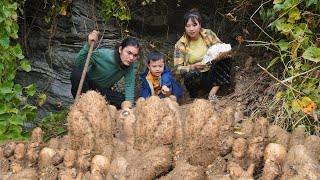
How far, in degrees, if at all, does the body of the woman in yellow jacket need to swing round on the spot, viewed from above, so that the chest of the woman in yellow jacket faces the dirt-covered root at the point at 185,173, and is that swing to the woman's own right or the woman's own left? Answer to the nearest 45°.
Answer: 0° — they already face it

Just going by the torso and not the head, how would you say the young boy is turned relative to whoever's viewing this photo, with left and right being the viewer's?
facing the viewer

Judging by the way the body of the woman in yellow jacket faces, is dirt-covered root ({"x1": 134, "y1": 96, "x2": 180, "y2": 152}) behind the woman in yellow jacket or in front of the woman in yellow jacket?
in front

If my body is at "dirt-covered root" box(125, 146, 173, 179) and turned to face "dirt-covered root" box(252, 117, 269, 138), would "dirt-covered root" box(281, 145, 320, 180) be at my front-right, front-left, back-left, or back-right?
front-right

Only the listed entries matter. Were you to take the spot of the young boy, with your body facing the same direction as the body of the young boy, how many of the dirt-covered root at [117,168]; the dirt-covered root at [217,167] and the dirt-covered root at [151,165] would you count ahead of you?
3

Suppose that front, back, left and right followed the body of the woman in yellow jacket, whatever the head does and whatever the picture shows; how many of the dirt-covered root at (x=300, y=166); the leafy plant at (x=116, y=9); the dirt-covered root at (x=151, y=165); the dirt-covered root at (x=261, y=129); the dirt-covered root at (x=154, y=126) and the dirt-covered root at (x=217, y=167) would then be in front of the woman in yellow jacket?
5

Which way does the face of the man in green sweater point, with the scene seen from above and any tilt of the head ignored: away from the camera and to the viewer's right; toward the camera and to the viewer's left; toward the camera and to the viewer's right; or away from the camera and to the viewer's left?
toward the camera and to the viewer's right

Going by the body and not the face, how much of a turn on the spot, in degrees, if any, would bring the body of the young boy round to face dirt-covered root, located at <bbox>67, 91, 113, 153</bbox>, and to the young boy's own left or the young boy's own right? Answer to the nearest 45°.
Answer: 0° — they already face it

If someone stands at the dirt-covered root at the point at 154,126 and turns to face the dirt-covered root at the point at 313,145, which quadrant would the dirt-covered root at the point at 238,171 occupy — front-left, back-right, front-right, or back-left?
front-right

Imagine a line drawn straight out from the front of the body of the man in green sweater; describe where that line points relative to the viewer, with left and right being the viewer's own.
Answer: facing the viewer and to the right of the viewer

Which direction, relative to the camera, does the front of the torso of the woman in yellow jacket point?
toward the camera

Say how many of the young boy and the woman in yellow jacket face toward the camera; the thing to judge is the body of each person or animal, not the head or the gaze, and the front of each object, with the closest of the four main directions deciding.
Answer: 2

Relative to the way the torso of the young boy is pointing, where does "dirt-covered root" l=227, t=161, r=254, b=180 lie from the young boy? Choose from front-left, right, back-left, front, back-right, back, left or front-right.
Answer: front

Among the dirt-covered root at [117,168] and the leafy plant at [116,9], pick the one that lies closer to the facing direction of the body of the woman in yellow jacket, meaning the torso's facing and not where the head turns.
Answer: the dirt-covered root
